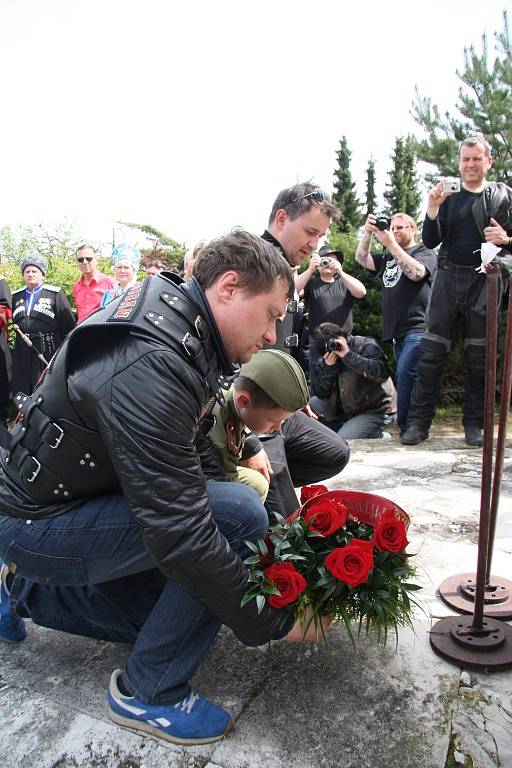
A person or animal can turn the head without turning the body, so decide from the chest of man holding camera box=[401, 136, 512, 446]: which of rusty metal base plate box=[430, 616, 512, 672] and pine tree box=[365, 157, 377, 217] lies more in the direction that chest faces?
the rusty metal base plate

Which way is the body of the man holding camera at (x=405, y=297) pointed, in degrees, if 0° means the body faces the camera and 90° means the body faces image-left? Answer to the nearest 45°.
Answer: approximately 45°

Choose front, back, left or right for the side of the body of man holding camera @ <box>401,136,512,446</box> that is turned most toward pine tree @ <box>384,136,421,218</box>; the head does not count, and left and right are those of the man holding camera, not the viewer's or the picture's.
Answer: back

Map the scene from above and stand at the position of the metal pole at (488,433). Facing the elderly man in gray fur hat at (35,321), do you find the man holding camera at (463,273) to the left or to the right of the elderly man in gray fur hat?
right

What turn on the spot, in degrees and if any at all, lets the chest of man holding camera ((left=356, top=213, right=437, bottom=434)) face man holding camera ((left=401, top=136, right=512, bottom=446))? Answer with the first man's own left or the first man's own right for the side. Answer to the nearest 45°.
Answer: approximately 90° to the first man's own left

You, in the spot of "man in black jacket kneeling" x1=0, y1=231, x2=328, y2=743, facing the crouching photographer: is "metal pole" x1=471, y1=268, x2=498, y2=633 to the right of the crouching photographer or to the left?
right

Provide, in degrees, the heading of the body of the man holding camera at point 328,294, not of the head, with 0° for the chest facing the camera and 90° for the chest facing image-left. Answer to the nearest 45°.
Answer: approximately 0°

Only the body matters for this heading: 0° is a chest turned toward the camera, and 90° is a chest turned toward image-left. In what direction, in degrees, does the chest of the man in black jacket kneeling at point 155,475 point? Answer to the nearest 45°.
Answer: approximately 270°

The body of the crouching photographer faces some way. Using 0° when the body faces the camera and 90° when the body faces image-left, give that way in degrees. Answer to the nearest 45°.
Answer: approximately 45°

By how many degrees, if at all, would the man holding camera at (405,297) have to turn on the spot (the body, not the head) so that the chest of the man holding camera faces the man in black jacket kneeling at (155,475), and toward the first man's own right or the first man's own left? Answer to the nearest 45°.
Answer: approximately 45° to the first man's own left
